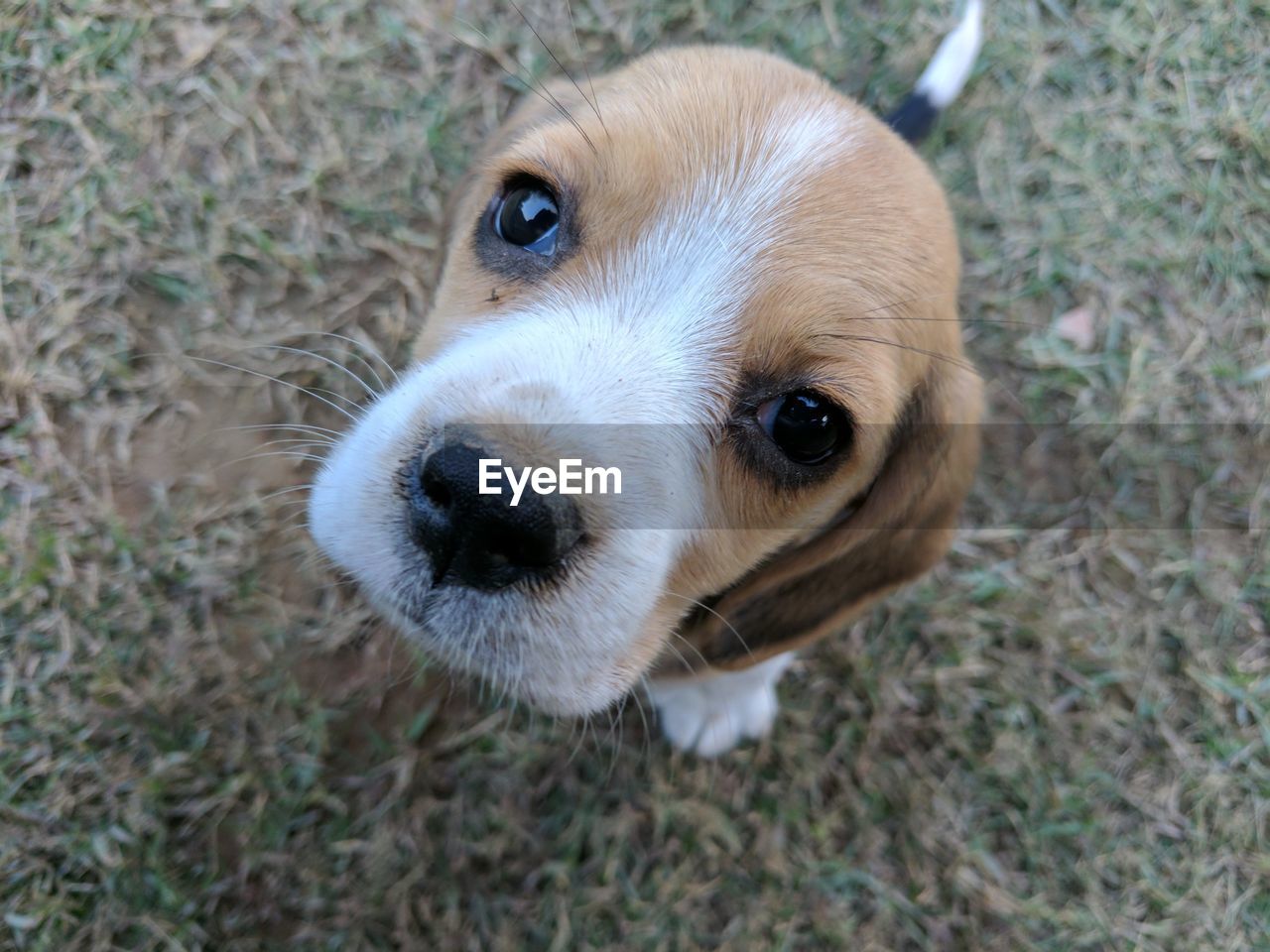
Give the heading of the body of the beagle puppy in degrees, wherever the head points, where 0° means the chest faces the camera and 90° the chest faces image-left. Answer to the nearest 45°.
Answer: approximately 45°
